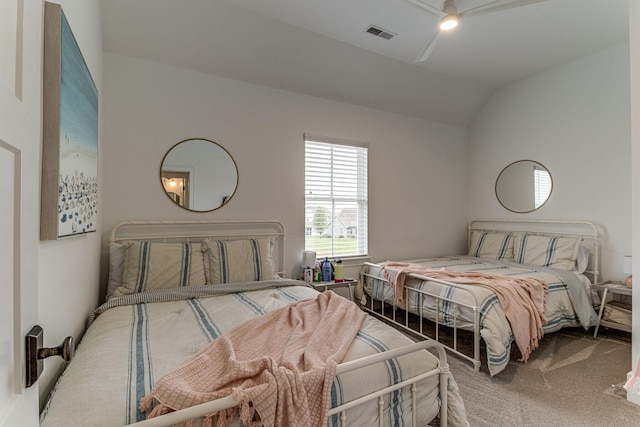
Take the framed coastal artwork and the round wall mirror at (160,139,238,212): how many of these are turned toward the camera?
1

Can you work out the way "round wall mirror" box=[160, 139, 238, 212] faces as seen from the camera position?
facing the viewer

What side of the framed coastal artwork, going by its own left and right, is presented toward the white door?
right

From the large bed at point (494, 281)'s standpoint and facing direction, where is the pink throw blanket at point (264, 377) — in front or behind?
in front

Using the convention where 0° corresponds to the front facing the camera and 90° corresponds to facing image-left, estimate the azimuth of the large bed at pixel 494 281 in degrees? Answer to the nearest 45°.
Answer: approximately 45°

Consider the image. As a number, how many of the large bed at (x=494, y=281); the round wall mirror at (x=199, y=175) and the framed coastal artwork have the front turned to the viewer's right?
1

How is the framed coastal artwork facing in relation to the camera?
to the viewer's right

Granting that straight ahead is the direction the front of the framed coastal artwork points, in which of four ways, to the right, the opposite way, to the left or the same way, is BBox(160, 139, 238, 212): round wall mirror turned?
to the right

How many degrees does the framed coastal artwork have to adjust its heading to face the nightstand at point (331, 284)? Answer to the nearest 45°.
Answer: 0° — it already faces it

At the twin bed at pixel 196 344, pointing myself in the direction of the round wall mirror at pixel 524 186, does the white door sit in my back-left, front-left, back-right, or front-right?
back-right
